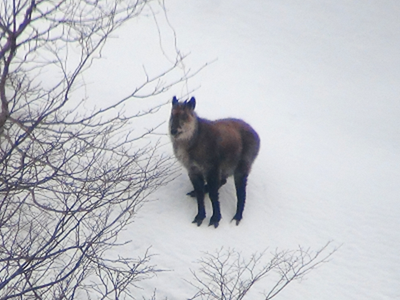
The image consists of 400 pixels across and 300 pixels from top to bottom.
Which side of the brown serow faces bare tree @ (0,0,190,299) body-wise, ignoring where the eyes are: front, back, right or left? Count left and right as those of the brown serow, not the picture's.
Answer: front
